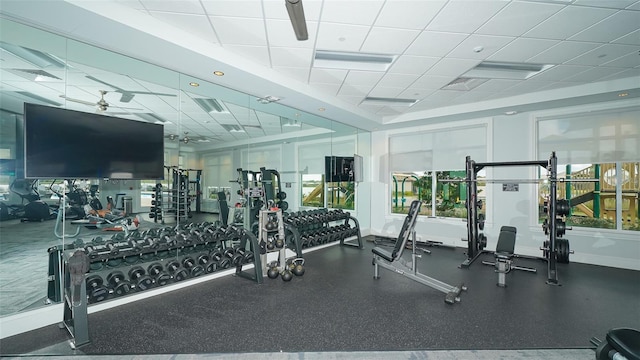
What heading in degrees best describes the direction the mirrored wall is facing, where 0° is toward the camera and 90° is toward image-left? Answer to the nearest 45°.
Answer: approximately 315°

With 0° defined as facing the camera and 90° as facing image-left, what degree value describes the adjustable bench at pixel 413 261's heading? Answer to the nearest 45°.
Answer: approximately 135°

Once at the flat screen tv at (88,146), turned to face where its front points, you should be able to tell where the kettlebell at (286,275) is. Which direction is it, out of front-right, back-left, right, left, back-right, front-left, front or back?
front-left

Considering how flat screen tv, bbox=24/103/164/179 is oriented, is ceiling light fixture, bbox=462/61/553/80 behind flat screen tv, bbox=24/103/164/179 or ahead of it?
ahead

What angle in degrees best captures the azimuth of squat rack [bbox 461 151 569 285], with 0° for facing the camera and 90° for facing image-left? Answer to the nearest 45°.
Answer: approximately 0°

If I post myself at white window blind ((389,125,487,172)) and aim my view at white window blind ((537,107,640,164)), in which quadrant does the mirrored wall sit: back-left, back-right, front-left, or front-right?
back-right

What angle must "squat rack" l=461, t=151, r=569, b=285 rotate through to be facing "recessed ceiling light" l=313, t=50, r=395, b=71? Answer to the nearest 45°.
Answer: approximately 45° to its right
